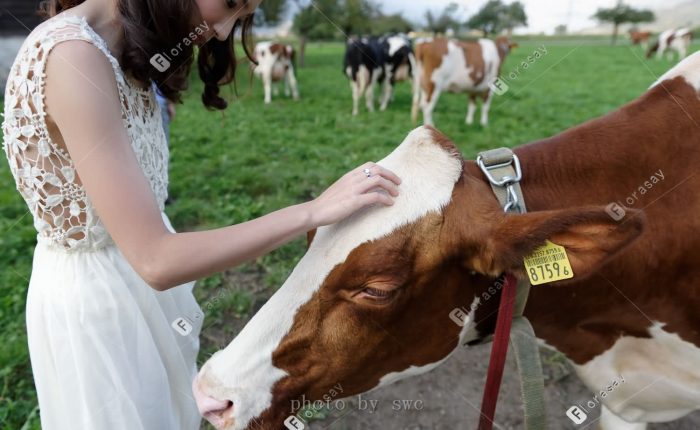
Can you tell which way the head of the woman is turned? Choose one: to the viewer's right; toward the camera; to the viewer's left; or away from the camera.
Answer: to the viewer's right

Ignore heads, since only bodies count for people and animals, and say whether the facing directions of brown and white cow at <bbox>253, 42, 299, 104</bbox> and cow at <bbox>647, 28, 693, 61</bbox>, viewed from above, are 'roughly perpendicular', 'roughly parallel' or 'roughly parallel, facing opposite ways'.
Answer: roughly perpendicular

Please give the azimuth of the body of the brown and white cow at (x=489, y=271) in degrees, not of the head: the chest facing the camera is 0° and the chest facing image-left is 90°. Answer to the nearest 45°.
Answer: approximately 90°

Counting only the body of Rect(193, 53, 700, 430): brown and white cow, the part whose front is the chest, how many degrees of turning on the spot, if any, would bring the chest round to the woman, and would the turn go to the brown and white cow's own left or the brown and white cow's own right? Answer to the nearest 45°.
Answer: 0° — it already faces them

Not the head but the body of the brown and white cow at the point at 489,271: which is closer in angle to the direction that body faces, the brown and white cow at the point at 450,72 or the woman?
the woman

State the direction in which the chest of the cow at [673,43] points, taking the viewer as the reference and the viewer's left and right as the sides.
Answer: facing to the left of the viewer

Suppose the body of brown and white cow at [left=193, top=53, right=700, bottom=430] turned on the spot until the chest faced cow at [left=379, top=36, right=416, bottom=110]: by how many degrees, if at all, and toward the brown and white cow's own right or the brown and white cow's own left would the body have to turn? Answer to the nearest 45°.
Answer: approximately 90° to the brown and white cow's own right
